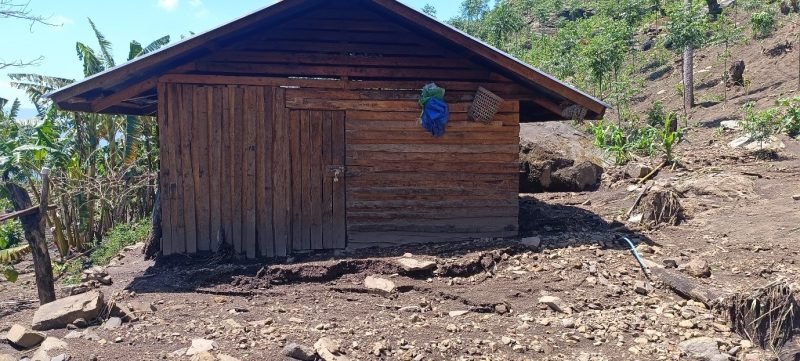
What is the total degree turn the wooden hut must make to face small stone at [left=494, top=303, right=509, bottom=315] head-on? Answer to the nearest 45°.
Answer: approximately 45° to its left

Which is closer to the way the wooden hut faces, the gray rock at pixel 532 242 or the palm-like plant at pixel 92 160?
the gray rock

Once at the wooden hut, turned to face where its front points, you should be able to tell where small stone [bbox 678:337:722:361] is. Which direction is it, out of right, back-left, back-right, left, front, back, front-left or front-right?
front-left

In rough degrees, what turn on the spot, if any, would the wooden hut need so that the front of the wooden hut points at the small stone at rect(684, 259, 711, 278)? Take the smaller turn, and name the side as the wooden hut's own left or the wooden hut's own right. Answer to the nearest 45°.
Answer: approximately 45° to the wooden hut's own left

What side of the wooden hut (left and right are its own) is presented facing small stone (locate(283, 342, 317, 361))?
front

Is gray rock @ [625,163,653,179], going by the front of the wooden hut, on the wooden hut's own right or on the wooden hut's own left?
on the wooden hut's own left

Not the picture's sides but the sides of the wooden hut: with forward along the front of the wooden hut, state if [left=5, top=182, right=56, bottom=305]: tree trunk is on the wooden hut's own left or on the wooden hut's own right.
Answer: on the wooden hut's own right

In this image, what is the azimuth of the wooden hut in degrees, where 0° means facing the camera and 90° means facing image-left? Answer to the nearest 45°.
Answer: approximately 0°

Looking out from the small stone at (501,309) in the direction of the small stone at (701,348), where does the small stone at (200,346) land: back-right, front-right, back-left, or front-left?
back-right

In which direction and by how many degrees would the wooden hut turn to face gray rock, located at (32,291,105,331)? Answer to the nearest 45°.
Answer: approximately 45° to its right
